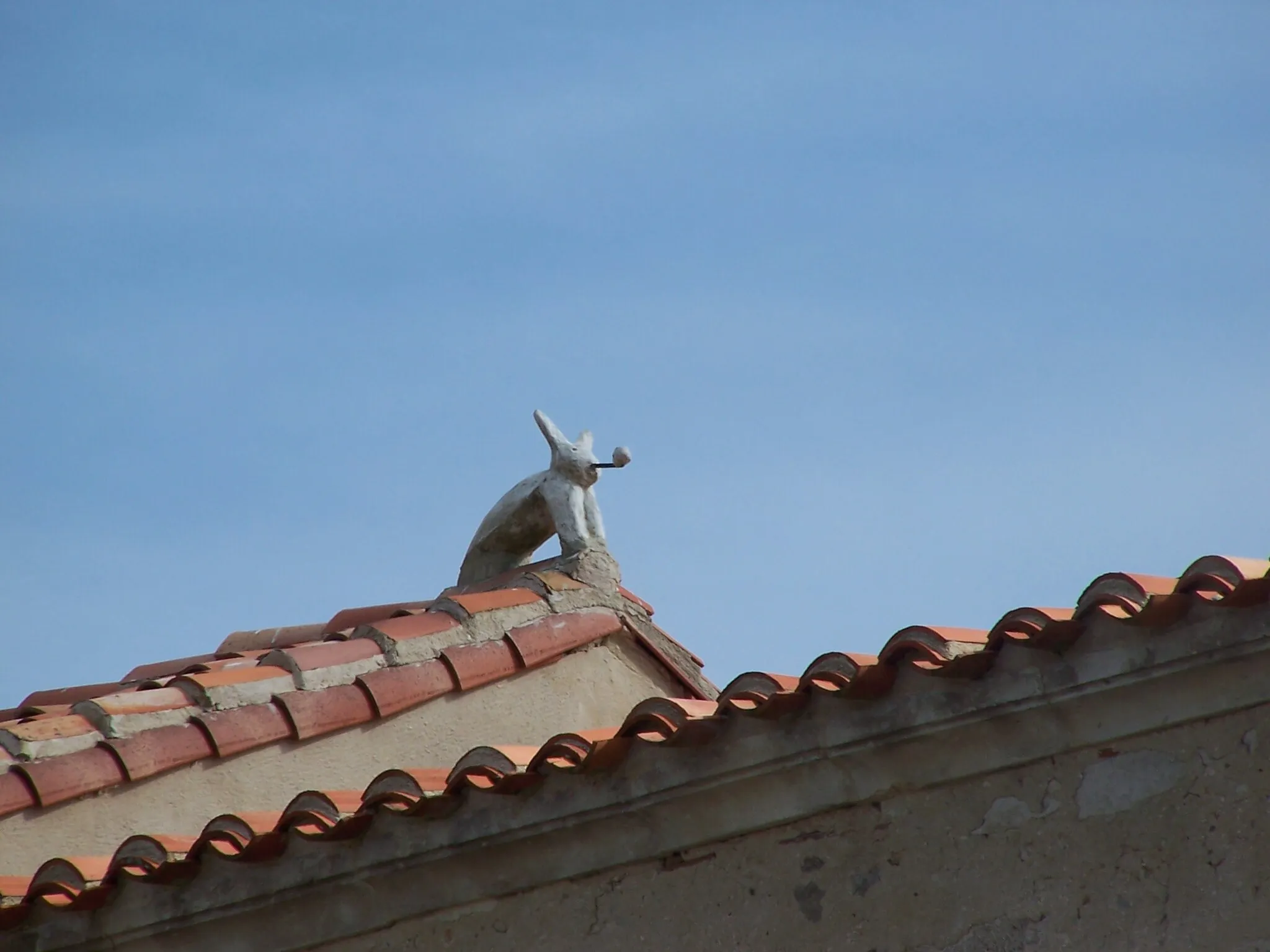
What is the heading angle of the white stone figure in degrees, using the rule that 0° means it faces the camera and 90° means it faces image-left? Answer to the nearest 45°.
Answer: approximately 315°

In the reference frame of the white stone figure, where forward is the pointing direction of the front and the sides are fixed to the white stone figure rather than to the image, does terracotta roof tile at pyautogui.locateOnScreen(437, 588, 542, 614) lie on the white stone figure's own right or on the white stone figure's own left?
on the white stone figure's own right
